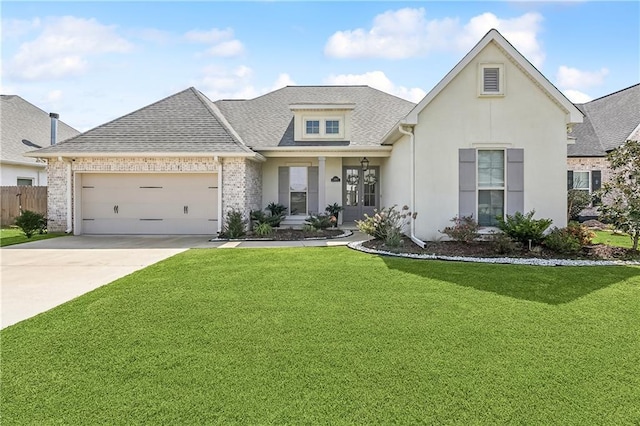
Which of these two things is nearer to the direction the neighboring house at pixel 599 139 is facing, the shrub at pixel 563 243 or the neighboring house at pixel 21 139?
the shrub

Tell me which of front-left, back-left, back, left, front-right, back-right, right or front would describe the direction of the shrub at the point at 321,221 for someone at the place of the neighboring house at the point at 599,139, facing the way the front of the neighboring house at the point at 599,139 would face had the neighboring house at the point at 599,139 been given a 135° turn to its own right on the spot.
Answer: left

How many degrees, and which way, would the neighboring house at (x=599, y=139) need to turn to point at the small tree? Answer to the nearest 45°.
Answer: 0° — it already faces it

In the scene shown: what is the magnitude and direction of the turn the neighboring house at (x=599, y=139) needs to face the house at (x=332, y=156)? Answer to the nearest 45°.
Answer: approximately 45° to its right

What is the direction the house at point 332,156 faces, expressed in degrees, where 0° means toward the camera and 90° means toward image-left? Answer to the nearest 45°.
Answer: approximately 0°

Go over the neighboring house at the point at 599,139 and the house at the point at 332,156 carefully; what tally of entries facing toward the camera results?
2

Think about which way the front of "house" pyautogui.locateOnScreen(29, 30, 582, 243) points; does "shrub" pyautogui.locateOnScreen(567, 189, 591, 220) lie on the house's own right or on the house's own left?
on the house's own left

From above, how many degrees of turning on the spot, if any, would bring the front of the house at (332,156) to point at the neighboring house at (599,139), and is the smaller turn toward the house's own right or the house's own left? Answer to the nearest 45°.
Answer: approximately 90° to the house's own left

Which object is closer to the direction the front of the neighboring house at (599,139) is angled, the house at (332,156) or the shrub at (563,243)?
the shrub

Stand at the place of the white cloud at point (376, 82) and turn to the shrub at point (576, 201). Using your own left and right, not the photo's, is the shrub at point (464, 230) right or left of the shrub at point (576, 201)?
right

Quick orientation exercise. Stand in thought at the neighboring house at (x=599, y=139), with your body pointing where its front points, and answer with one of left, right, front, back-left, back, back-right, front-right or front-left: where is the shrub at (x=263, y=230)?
front-right

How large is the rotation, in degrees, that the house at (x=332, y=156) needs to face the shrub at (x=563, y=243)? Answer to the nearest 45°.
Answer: approximately 45° to its left
